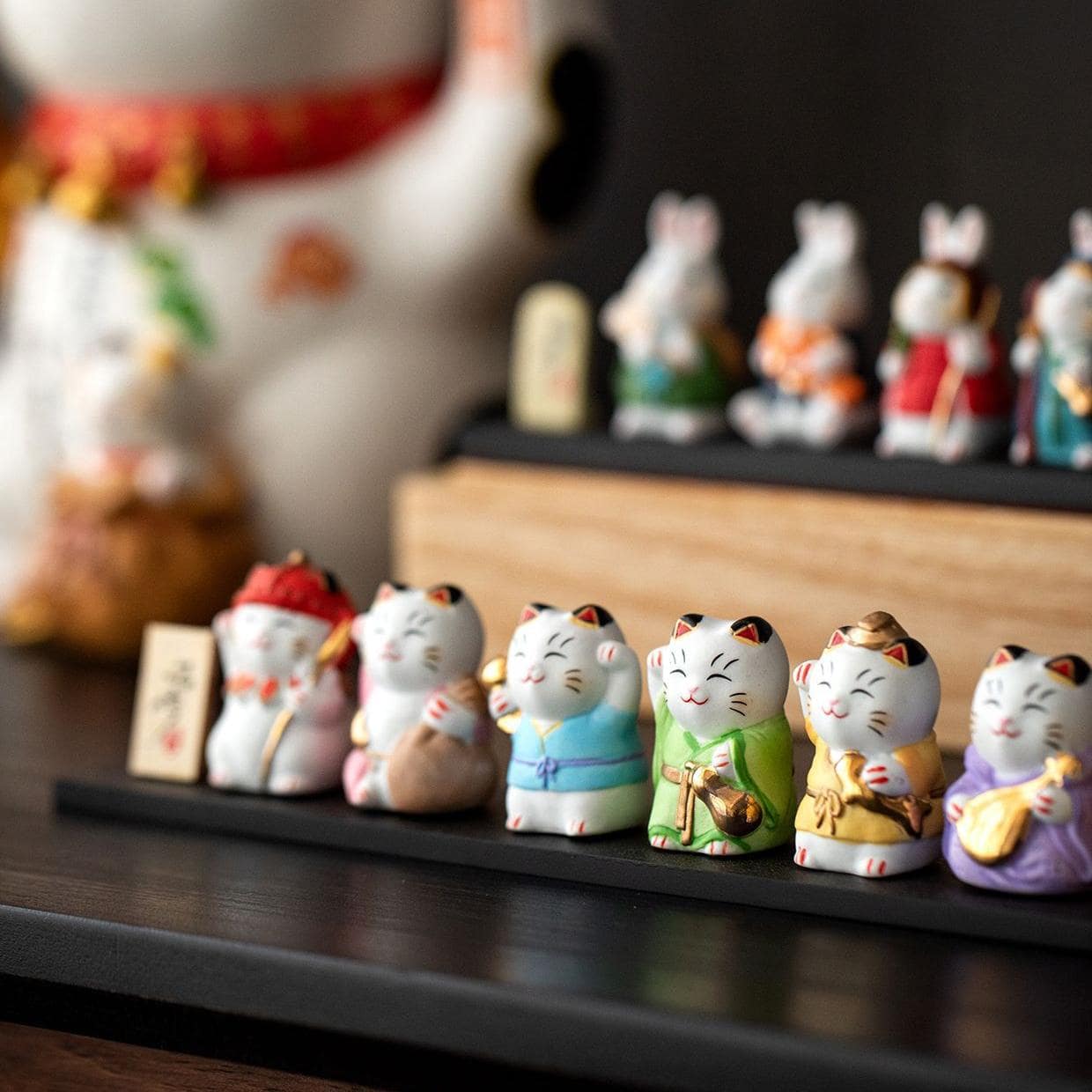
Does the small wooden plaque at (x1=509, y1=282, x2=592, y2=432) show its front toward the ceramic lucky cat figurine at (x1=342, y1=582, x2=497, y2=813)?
yes

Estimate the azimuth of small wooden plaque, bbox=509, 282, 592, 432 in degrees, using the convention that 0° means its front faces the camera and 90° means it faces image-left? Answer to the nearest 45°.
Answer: approximately 0°

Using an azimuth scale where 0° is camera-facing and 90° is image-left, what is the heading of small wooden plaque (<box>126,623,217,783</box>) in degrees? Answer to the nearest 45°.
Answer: approximately 0°

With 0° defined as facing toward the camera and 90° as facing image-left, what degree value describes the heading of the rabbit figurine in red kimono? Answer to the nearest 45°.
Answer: approximately 45°

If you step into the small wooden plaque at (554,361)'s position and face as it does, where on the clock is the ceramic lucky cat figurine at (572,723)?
The ceramic lucky cat figurine is roughly at 12 o'clock from the small wooden plaque.

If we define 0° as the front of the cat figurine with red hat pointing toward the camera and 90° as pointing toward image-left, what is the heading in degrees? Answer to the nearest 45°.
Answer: approximately 45°

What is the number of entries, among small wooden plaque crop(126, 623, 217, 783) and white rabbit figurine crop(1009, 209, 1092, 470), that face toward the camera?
2

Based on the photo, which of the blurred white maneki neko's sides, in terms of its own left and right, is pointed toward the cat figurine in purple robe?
left
